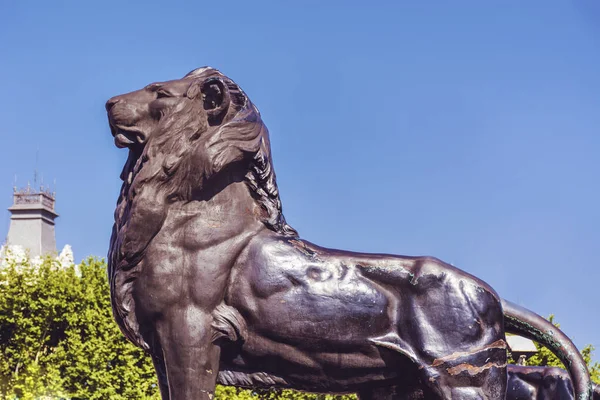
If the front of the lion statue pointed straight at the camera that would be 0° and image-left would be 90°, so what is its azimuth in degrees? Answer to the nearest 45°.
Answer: approximately 90°
